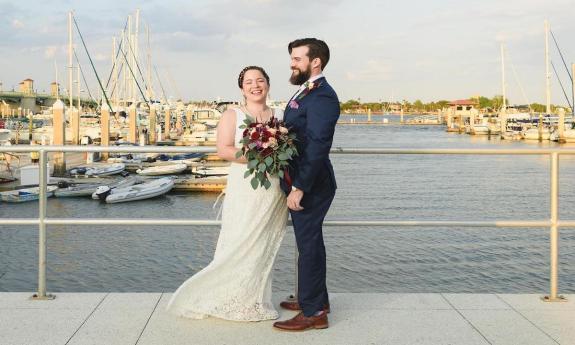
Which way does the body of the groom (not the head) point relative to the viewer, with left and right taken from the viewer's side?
facing to the left of the viewer

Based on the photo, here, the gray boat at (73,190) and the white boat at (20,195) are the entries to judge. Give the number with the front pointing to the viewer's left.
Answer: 0

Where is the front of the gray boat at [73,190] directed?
to the viewer's right

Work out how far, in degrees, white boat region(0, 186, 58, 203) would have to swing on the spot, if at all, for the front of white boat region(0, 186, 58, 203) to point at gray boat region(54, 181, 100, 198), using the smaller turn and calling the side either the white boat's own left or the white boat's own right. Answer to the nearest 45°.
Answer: approximately 45° to the white boat's own left

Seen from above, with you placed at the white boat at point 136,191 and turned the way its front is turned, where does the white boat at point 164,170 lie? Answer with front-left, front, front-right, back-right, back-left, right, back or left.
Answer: front-left

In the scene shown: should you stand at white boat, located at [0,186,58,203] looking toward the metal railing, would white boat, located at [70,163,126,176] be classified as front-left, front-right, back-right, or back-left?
back-left

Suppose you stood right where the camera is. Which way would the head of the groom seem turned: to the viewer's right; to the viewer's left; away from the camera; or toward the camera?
to the viewer's left
